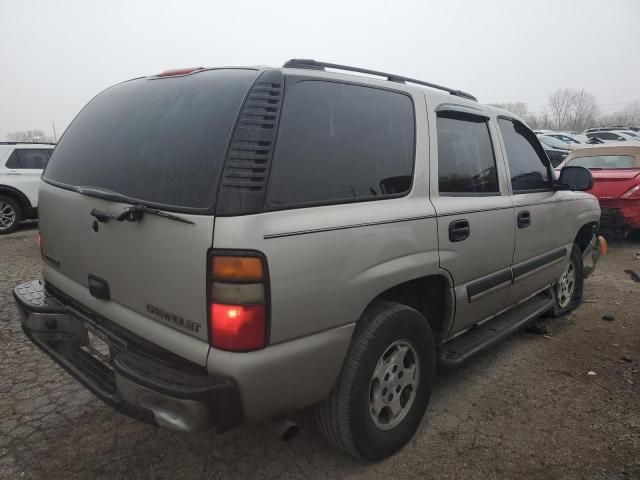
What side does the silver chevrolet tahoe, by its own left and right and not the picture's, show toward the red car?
front

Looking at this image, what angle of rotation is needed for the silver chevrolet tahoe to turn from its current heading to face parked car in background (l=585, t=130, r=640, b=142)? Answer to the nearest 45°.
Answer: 0° — it already faces it

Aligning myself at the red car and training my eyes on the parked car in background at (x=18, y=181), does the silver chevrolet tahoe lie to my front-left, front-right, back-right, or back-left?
front-left

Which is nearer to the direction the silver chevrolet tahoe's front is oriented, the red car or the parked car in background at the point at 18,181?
the red car

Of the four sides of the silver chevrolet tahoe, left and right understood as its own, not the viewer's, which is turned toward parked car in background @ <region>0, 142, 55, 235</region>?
left

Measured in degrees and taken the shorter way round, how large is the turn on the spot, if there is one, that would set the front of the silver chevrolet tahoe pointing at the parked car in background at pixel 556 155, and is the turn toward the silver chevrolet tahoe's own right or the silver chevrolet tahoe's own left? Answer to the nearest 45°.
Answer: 0° — it already faces it

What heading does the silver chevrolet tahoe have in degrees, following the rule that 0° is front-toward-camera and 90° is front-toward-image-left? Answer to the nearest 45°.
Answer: approximately 225°
